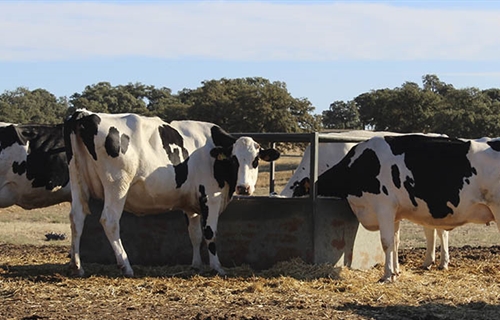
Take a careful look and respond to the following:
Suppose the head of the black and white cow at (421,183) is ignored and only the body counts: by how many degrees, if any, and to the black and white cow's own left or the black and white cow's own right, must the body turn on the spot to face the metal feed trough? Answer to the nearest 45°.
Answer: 0° — it already faces it

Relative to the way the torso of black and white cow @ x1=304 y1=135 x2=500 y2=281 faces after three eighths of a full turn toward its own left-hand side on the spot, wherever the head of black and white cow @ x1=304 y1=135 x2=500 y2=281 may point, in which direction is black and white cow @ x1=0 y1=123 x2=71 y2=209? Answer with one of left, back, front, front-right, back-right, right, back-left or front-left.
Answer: back-right

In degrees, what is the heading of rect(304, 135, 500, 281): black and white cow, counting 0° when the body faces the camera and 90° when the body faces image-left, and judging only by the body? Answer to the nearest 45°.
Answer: approximately 90°

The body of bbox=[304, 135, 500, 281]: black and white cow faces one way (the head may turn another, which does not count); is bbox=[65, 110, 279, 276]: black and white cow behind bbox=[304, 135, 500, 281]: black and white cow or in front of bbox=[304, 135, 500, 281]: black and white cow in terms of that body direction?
in front
